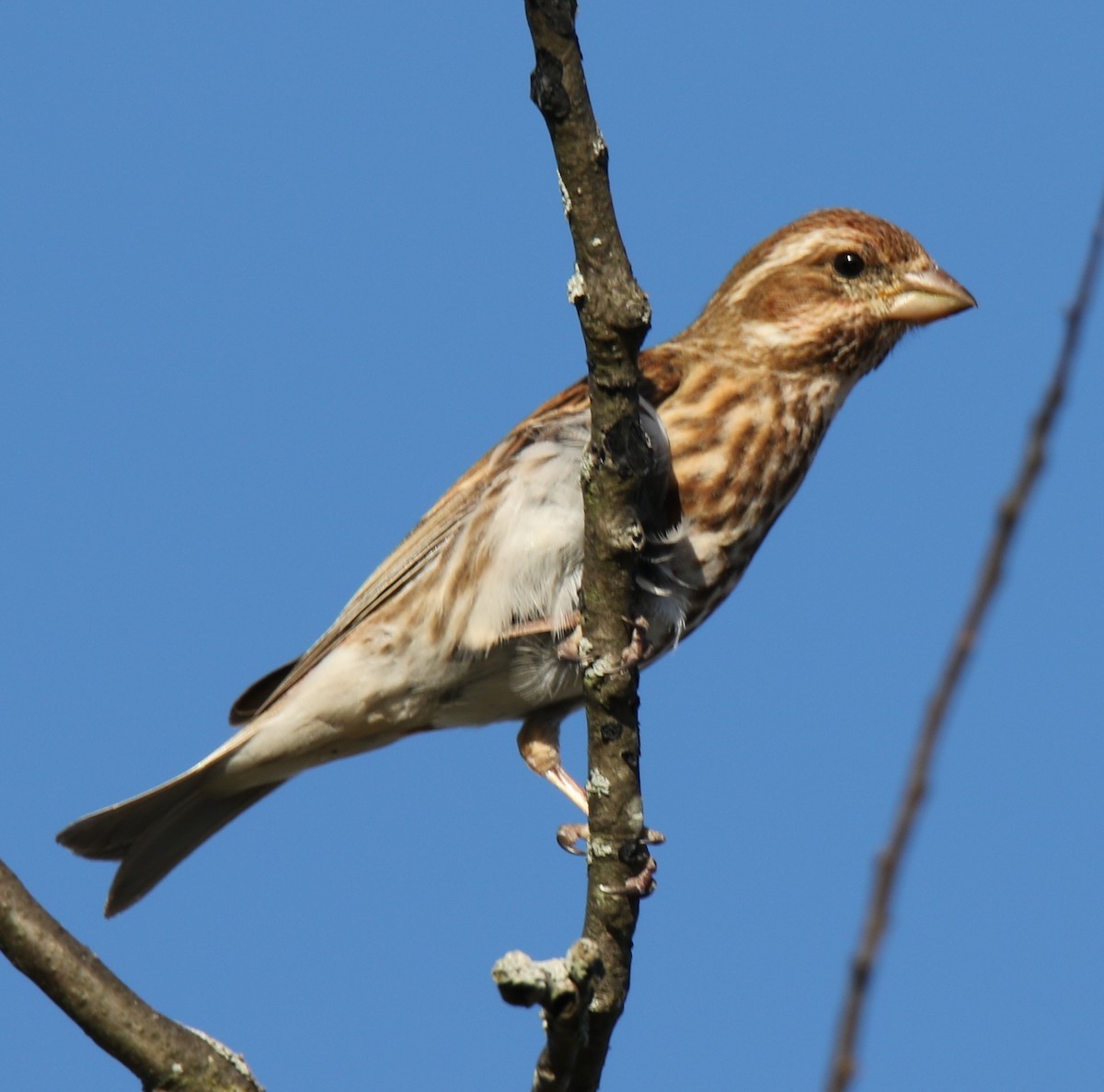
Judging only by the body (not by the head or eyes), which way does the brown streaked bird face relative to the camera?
to the viewer's right

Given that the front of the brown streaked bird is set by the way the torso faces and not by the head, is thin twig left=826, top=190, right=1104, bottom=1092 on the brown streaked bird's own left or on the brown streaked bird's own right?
on the brown streaked bird's own left

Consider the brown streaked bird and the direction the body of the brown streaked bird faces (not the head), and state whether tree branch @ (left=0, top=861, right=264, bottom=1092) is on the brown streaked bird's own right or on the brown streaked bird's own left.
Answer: on the brown streaked bird's own right
